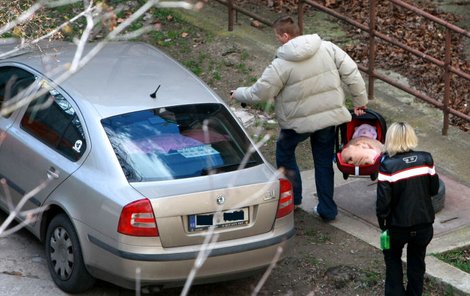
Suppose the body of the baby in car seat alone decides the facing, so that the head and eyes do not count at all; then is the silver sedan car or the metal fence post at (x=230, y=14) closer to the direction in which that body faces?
the silver sedan car

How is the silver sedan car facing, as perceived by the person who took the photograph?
facing away from the viewer and to the left of the viewer

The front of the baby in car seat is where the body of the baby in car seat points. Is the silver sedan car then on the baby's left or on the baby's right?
on the baby's right

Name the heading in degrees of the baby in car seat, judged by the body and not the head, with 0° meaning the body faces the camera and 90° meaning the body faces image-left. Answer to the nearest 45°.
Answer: approximately 0°

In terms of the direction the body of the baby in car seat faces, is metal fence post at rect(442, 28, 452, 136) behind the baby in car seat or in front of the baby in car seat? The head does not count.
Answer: behind

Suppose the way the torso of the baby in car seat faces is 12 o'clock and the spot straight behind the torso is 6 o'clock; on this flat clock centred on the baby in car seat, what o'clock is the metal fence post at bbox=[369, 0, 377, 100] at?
The metal fence post is roughly at 6 o'clock from the baby in car seat.

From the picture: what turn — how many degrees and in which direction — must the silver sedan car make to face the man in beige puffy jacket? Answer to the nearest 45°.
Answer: approximately 90° to its right

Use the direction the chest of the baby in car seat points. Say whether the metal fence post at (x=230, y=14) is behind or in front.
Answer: behind

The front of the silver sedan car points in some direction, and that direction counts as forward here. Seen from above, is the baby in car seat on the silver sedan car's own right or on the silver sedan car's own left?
on the silver sedan car's own right
